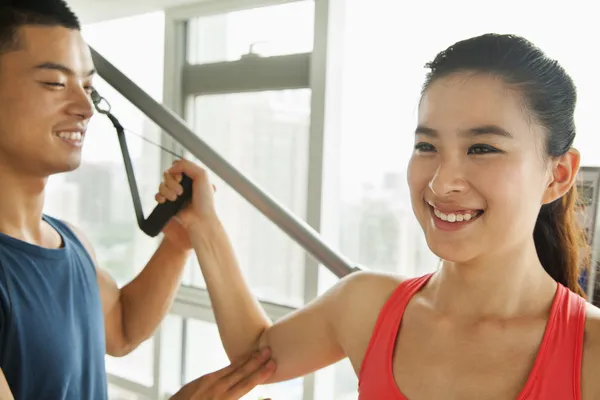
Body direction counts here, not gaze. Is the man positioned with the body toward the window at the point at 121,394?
no

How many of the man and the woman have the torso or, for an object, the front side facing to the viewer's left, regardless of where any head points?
0

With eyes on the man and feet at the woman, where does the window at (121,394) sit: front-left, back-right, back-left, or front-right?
front-right

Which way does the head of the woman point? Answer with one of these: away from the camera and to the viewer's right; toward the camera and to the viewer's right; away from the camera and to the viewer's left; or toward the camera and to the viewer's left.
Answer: toward the camera and to the viewer's left

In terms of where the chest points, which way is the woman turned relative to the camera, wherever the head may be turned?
toward the camera

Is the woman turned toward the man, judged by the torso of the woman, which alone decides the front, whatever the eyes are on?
no

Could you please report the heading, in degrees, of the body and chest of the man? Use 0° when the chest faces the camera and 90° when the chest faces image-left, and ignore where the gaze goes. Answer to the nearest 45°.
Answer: approximately 315°
